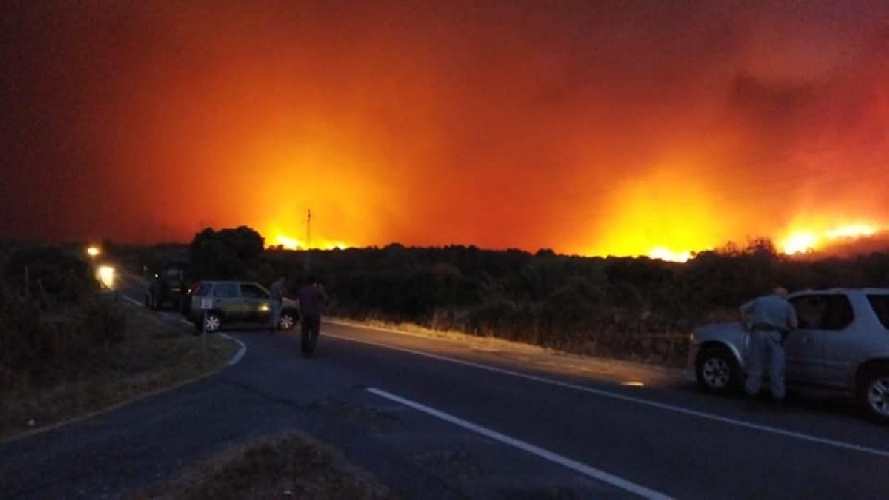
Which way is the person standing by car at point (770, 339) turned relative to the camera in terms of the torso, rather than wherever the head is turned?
away from the camera

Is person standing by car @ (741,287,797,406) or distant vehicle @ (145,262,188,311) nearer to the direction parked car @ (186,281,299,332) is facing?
the person standing by car

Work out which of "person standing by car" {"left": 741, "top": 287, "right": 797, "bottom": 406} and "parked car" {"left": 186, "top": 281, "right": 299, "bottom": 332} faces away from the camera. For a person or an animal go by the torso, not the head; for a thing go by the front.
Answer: the person standing by car

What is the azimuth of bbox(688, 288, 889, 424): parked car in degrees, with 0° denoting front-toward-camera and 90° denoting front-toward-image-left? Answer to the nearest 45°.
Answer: approximately 135°

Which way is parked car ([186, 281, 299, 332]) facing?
to the viewer's right

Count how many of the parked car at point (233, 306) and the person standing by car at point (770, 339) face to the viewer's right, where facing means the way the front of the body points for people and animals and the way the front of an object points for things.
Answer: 1

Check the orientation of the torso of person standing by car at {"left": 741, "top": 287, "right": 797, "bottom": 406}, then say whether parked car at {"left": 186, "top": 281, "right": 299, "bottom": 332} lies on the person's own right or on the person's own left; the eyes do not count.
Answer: on the person's own left

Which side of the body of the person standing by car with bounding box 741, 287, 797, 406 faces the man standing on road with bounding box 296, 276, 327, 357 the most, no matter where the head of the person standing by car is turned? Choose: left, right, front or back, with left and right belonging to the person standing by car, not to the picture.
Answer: left
